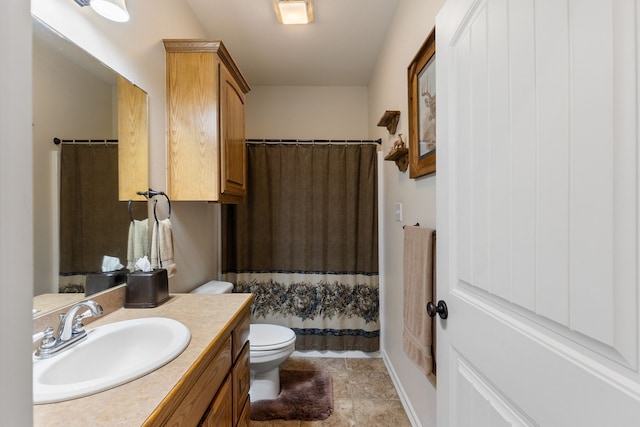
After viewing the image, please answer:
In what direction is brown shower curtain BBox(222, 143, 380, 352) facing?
toward the camera

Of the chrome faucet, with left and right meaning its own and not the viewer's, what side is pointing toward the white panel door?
front

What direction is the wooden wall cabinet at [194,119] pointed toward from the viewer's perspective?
to the viewer's right

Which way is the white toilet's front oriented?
to the viewer's right

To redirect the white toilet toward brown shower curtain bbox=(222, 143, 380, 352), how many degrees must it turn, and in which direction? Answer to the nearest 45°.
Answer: approximately 45° to its left

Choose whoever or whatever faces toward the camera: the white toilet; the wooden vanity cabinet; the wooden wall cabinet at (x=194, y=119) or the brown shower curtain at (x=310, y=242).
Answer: the brown shower curtain

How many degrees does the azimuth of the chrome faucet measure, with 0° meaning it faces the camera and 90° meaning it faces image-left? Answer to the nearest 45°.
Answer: approximately 315°

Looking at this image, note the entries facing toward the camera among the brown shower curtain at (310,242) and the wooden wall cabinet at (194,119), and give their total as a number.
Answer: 1

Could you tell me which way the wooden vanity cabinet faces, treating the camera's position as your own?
facing to the right of the viewer

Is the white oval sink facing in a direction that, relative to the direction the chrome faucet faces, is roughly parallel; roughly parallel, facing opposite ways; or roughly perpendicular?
roughly parallel

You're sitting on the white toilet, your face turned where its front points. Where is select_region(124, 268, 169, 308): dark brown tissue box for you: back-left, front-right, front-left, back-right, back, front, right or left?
back-right

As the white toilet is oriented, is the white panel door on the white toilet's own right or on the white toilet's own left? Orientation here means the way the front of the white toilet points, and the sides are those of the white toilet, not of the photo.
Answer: on the white toilet's own right
